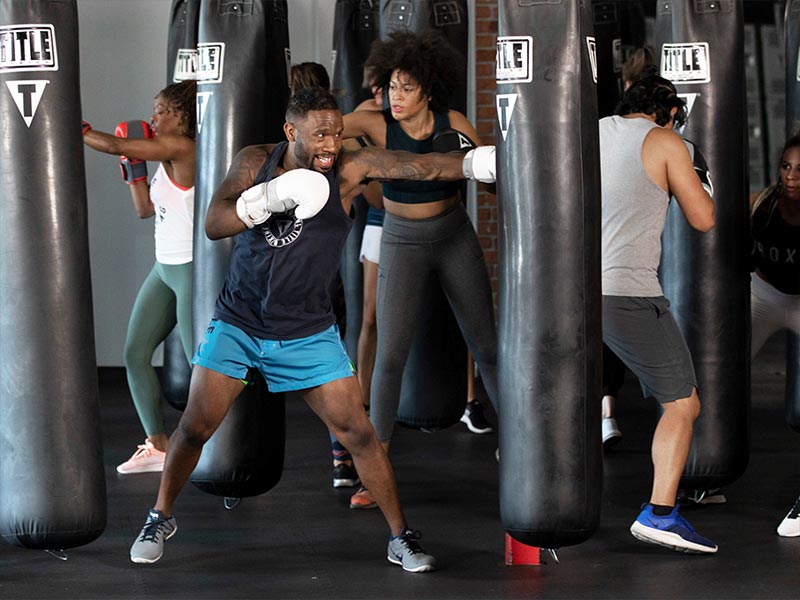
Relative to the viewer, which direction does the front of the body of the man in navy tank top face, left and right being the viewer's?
facing the viewer

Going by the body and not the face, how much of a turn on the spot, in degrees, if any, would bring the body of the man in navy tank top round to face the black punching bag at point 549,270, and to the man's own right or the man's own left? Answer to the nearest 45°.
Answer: approximately 45° to the man's own left

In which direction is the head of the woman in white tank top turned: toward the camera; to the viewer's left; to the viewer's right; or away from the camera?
to the viewer's left

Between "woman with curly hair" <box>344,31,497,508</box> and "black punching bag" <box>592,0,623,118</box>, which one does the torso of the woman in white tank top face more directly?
the woman with curly hair

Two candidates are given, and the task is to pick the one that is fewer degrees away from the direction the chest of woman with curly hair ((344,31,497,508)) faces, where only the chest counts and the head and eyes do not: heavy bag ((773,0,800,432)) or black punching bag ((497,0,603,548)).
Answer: the black punching bag

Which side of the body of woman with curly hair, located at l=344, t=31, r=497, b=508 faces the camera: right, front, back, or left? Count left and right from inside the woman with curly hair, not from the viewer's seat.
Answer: front

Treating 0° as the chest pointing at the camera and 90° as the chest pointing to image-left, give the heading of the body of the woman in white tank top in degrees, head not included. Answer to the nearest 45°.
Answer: approximately 45°

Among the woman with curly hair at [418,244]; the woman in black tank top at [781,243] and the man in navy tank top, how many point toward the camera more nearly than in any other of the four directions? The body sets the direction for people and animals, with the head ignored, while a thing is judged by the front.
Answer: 3

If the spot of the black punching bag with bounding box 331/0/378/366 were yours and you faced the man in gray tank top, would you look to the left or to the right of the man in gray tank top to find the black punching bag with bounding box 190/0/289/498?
right

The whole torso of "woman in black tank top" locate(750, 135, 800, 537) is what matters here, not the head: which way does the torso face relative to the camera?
toward the camera
